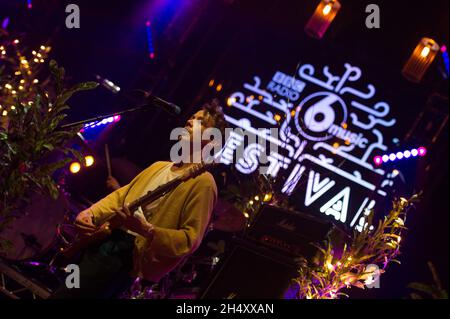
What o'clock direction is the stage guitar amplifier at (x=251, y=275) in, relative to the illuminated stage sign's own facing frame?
The stage guitar amplifier is roughly at 12 o'clock from the illuminated stage sign.

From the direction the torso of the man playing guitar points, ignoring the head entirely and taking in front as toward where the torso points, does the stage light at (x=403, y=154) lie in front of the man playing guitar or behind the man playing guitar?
behind

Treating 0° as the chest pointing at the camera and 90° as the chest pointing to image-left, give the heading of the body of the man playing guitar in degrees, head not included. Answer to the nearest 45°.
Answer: approximately 45°

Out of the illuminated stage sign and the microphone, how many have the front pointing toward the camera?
1

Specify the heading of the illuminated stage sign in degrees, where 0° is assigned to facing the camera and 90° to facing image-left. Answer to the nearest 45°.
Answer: approximately 0°

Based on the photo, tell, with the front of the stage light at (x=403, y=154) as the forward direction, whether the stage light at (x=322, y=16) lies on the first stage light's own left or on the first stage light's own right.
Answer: on the first stage light's own right

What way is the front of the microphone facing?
to the viewer's right

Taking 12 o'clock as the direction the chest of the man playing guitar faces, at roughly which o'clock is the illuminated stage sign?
The illuminated stage sign is roughly at 5 o'clock from the man playing guitar.
